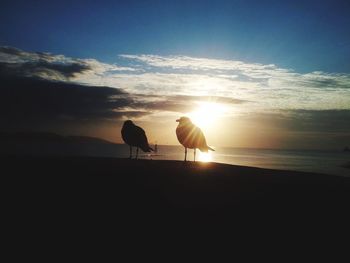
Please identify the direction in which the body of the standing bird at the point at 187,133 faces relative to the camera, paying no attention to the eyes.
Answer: to the viewer's left

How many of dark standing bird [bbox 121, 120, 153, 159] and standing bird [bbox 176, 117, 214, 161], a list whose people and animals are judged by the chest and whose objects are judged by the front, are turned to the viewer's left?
2

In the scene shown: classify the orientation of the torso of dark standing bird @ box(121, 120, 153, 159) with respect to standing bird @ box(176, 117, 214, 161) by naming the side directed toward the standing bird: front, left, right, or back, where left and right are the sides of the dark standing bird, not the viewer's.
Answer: back

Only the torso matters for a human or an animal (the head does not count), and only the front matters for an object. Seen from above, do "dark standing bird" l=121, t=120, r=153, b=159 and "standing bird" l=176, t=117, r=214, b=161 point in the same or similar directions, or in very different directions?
same or similar directions

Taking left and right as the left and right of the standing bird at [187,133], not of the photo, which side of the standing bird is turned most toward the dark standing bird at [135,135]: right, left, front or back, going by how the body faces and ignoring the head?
front

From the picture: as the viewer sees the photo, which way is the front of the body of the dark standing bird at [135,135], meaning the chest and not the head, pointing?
to the viewer's left
